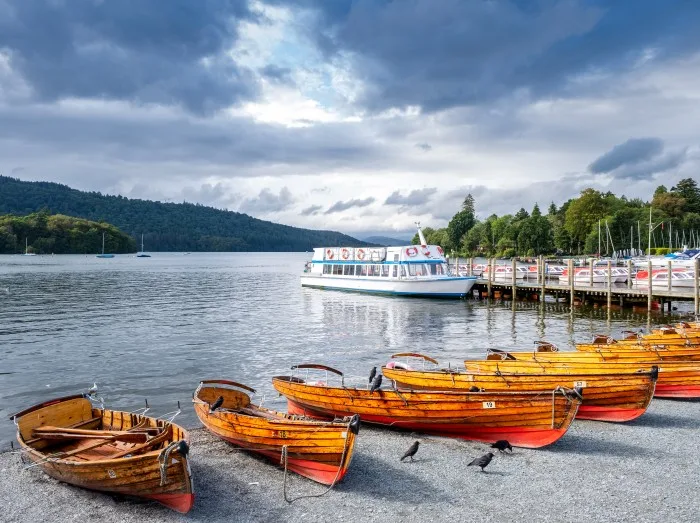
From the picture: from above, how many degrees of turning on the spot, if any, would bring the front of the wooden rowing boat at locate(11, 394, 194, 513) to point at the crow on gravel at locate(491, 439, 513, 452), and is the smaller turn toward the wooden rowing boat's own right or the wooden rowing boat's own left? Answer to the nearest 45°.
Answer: approximately 45° to the wooden rowing boat's own left

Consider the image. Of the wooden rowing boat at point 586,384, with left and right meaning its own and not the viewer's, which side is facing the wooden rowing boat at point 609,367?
left

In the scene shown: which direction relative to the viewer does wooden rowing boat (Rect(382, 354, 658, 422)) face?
to the viewer's right

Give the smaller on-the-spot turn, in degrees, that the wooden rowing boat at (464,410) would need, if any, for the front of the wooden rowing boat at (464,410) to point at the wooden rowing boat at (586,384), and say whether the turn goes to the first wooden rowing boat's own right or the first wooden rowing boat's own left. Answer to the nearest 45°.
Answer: approximately 90° to the first wooden rowing boat's own left

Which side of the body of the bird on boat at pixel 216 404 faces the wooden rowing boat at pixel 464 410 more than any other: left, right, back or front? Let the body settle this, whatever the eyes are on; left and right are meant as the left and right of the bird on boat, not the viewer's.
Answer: front

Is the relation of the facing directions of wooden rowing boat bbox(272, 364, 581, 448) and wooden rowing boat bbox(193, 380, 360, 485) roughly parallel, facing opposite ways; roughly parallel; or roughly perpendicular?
roughly parallel

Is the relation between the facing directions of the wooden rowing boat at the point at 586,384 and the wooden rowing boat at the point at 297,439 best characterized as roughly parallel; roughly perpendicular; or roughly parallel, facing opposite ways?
roughly parallel

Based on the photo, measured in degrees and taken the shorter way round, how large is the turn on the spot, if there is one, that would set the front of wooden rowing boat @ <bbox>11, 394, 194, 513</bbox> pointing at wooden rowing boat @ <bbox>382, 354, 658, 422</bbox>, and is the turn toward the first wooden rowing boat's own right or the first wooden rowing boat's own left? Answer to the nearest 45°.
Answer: approximately 45° to the first wooden rowing boat's own left

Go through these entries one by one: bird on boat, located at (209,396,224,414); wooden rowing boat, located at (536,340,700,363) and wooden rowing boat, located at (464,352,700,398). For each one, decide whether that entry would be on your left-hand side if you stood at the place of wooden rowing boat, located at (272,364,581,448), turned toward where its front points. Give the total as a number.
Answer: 2

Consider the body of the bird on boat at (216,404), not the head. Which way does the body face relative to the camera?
to the viewer's right

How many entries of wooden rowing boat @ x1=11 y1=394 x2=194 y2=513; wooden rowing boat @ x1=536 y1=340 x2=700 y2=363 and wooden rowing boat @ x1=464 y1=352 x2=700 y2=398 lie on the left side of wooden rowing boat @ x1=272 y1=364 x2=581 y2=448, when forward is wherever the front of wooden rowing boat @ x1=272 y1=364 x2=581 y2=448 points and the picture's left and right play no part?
2

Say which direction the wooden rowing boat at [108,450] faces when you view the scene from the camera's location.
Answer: facing the viewer and to the right of the viewer
